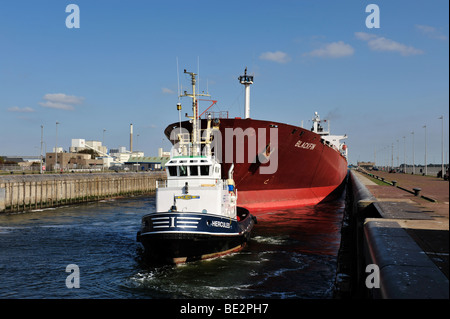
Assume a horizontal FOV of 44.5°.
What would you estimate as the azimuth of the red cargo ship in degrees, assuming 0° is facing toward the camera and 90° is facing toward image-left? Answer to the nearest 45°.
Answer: approximately 45°

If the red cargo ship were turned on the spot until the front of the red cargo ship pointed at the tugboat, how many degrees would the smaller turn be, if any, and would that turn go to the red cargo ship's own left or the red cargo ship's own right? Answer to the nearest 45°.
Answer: approximately 45° to the red cargo ship's own left
